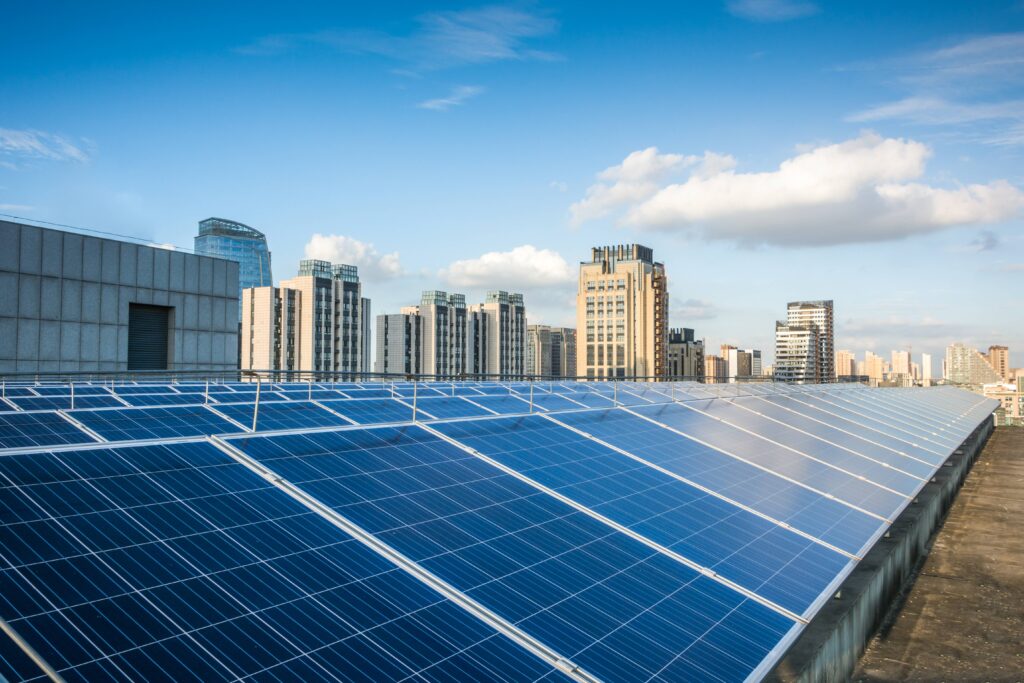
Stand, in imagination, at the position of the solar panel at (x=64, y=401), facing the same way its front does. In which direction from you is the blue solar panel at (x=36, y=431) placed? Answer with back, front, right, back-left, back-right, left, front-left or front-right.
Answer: front-right

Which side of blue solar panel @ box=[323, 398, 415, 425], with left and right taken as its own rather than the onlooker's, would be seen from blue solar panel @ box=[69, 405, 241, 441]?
right

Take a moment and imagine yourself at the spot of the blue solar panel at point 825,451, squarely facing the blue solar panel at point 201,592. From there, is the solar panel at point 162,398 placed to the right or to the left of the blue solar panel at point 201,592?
right

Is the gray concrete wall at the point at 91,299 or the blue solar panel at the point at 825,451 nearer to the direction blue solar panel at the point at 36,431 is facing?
the blue solar panel

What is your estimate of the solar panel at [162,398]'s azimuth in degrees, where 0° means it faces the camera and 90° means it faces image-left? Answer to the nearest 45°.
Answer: approximately 315°

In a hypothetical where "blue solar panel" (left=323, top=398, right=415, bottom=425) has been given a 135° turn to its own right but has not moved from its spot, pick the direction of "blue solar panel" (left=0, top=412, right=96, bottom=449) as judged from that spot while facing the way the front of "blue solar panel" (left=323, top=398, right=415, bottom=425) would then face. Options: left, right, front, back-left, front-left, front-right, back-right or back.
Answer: front-left

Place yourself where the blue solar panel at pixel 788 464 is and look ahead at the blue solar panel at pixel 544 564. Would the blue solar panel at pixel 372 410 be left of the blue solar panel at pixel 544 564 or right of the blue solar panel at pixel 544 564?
right

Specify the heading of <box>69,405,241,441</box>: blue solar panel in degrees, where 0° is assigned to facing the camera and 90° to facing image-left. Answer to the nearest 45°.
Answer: approximately 315°

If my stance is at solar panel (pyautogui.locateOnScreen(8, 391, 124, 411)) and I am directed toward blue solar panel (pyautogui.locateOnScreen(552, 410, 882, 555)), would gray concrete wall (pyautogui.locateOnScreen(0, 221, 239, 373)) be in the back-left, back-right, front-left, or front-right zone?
back-left

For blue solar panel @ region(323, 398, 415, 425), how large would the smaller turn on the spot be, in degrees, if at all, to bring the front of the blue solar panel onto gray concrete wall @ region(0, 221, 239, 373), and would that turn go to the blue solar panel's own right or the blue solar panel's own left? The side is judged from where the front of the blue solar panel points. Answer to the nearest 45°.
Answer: approximately 180°

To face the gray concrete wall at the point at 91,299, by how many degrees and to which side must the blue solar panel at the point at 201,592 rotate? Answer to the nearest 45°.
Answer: approximately 135° to its left

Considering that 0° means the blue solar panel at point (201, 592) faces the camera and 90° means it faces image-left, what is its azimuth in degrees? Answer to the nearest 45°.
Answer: approximately 315°

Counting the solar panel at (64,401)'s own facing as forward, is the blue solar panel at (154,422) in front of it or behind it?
in front

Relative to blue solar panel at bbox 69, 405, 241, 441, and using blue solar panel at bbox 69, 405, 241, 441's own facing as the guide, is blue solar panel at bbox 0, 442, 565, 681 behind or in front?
in front

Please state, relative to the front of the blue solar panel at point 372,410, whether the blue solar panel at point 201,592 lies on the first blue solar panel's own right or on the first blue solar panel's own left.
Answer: on the first blue solar panel's own right
